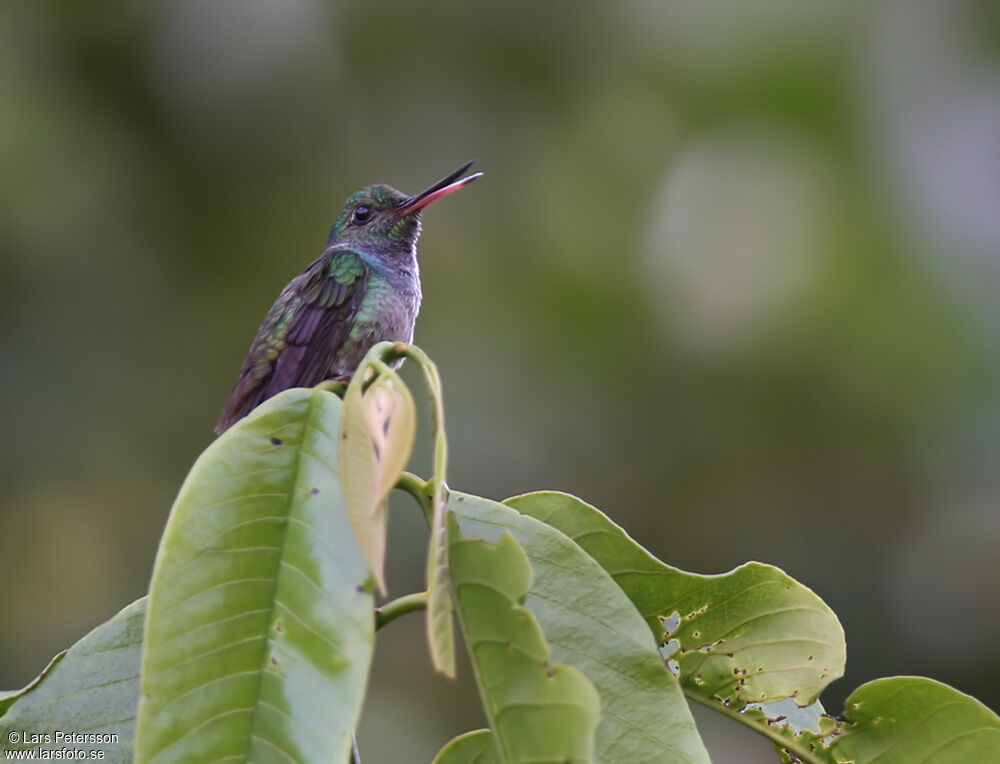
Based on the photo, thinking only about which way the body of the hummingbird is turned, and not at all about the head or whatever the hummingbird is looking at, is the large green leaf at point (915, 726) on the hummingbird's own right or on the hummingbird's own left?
on the hummingbird's own right

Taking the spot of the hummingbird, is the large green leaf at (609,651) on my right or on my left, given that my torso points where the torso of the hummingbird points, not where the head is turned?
on my right

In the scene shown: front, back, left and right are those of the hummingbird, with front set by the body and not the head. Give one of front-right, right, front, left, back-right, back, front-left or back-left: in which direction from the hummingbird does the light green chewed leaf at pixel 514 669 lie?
right

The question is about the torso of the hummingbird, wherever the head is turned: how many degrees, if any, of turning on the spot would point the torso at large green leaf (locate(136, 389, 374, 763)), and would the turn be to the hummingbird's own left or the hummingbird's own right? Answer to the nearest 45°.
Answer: approximately 90° to the hummingbird's own right

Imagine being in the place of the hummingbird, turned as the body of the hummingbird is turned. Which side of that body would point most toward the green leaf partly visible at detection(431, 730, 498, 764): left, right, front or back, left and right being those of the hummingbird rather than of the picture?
front

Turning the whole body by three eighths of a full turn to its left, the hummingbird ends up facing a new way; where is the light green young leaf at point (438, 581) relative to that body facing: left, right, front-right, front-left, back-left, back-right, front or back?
back-right

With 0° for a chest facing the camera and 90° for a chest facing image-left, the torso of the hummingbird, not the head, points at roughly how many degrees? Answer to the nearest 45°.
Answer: approximately 270°
